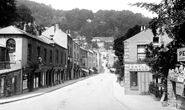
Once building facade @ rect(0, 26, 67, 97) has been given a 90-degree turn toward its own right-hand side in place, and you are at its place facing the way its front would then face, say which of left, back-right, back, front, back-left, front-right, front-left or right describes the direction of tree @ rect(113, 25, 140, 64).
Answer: back

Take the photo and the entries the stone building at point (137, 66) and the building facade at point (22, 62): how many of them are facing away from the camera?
0

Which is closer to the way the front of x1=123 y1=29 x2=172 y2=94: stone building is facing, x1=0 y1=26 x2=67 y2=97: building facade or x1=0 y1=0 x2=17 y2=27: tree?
the building facade

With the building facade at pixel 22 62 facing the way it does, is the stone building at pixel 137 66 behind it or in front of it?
in front

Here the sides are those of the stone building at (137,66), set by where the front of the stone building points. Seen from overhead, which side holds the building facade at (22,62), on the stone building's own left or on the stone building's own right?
on the stone building's own right
